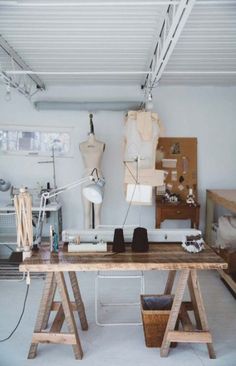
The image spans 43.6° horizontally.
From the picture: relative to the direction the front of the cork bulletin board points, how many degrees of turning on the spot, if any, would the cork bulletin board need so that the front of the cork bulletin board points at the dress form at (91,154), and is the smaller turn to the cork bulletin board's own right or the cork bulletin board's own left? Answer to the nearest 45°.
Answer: approximately 45° to the cork bulletin board's own right

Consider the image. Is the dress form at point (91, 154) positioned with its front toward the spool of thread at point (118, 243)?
yes

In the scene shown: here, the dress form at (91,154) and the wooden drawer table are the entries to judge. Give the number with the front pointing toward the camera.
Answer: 2

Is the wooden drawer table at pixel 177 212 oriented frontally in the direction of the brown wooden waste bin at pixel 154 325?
yes

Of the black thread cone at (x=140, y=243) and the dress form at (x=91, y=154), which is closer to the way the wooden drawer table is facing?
the black thread cone

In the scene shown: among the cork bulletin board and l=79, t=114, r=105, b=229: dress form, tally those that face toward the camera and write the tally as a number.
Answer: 2

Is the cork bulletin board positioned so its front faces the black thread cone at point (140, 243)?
yes

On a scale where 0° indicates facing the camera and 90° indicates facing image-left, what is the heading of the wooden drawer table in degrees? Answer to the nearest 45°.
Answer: approximately 0°

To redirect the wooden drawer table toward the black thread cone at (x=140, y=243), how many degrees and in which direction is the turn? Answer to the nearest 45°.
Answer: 0° — it already faces it
